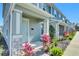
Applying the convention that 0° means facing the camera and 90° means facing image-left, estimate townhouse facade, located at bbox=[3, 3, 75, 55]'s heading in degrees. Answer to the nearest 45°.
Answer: approximately 315°
